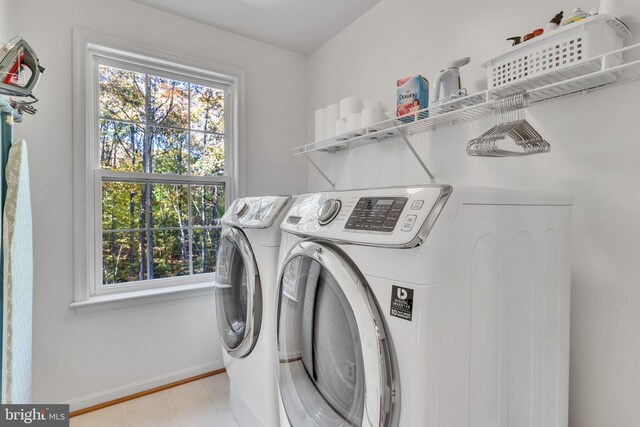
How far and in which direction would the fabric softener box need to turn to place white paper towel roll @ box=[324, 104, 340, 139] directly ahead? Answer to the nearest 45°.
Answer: approximately 90° to its right

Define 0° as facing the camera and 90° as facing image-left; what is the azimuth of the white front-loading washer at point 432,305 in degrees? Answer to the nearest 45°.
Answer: approximately 45°

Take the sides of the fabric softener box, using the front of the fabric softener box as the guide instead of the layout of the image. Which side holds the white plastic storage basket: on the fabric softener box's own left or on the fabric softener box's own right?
on the fabric softener box's own left

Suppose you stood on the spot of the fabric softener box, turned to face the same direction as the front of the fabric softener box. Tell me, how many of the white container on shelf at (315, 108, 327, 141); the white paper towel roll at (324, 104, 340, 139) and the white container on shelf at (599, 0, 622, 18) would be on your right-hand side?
2

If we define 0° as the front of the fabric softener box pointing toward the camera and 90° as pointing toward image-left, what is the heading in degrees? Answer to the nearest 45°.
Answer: approximately 45°

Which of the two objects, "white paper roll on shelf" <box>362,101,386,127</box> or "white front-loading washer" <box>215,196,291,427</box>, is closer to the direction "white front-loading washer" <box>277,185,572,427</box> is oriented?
the white front-loading washer
